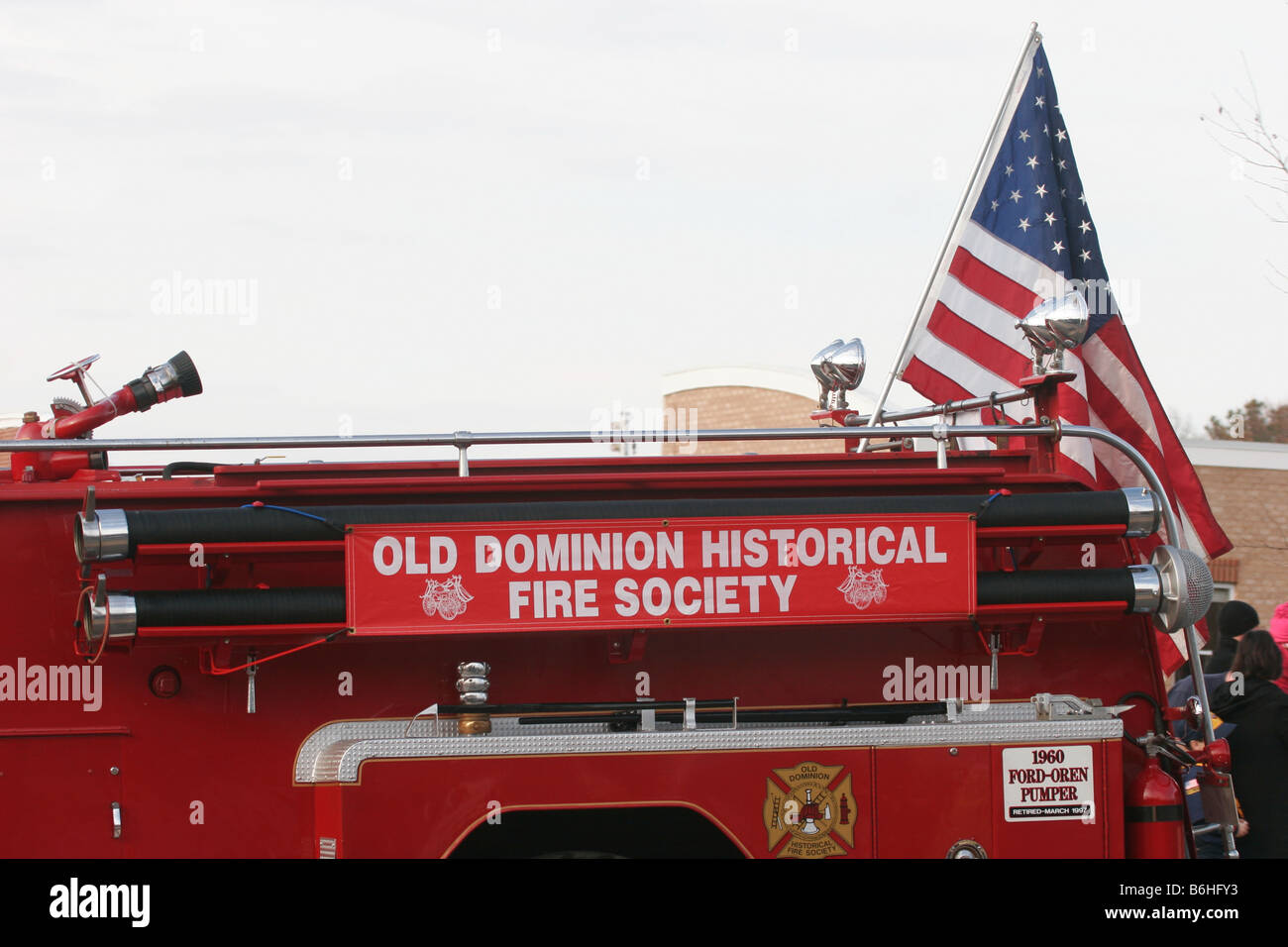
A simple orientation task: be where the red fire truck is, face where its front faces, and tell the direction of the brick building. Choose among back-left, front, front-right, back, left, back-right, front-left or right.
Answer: right

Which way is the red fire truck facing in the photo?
to the viewer's left
